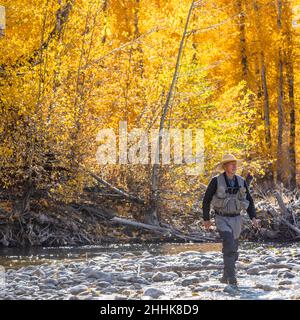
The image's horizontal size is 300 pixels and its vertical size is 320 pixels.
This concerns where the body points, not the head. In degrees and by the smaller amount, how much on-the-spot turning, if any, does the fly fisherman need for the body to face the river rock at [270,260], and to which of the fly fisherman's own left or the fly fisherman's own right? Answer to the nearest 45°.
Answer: approximately 180°

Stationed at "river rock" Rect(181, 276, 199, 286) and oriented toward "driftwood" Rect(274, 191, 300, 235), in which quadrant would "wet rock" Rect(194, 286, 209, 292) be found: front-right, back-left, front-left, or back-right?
back-right

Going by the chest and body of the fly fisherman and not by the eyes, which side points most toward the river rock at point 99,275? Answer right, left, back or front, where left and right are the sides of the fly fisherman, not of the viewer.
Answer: right

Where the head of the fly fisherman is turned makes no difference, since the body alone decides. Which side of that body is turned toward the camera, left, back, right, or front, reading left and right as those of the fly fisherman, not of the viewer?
front

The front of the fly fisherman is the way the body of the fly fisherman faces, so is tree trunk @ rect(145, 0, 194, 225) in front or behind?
behind
